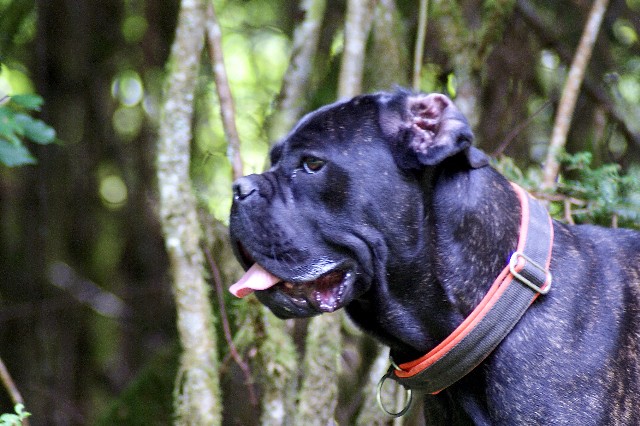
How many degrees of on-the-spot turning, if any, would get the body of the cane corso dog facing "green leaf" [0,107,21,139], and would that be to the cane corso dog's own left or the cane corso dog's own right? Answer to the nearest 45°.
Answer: approximately 45° to the cane corso dog's own right

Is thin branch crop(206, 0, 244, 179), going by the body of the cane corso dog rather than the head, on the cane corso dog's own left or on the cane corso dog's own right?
on the cane corso dog's own right

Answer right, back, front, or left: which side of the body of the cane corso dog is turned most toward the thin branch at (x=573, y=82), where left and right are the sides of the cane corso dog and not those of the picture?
right

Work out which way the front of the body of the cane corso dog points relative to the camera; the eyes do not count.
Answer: to the viewer's left

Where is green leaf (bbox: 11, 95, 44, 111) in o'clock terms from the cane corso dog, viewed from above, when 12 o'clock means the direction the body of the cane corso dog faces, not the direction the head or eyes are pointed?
The green leaf is roughly at 1 o'clock from the cane corso dog.

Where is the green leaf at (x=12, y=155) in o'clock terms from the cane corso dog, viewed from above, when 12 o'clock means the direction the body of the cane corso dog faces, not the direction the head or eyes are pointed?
The green leaf is roughly at 1 o'clock from the cane corso dog.

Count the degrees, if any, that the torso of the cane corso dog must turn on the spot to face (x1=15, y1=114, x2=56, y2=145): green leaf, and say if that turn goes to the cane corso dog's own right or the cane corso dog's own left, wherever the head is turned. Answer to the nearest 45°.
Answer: approximately 45° to the cane corso dog's own right

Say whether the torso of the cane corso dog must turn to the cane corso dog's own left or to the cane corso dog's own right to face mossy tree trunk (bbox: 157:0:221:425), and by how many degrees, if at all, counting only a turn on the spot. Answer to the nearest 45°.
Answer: approximately 45° to the cane corso dog's own right
